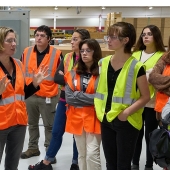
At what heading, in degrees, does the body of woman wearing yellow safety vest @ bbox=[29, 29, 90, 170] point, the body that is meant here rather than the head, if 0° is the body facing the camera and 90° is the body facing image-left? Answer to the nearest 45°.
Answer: approximately 45°

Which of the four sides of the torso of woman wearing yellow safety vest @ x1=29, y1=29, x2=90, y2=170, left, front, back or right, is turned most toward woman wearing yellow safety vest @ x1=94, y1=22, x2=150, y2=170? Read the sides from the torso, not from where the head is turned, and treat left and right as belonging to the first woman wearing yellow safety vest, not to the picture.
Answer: left

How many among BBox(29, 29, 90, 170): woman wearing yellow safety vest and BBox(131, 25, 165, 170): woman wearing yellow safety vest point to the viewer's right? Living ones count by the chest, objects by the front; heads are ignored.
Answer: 0

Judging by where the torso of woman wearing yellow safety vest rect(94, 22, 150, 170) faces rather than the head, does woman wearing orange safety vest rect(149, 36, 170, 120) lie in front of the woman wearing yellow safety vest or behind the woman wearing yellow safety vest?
behind

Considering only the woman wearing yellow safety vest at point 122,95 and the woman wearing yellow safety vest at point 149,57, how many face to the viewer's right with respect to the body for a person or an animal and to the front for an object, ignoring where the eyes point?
0

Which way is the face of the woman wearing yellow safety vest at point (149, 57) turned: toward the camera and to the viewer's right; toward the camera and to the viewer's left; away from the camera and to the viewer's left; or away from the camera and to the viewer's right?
toward the camera and to the viewer's left

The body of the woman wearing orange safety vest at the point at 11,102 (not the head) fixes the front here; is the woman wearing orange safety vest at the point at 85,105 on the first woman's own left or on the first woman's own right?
on the first woman's own left

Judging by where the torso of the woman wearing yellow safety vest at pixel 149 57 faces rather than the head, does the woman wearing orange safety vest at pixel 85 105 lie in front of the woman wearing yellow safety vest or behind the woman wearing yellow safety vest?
in front

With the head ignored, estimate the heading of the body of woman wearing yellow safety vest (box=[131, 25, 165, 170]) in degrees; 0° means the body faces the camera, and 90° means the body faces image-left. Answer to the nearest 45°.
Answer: approximately 45°

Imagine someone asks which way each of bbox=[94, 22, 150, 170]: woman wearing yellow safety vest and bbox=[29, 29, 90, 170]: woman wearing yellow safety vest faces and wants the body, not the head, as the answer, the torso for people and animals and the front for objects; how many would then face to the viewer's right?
0

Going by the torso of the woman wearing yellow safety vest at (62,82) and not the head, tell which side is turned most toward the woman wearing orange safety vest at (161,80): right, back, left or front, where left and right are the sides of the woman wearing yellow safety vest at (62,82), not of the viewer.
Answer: left

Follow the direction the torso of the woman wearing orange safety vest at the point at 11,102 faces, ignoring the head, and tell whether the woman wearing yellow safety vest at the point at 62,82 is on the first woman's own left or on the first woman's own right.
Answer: on the first woman's own left
